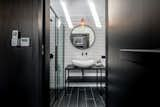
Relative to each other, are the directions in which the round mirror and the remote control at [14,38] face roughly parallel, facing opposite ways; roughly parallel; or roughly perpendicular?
roughly parallel

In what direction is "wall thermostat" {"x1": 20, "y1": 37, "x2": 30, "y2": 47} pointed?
toward the camera

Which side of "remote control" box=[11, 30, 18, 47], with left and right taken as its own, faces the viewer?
front

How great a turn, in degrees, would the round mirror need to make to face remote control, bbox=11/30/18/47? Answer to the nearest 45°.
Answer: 0° — it already faces it

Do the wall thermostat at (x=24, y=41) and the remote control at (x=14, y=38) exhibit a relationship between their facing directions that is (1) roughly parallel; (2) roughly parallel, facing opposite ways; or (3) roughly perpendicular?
roughly parallel

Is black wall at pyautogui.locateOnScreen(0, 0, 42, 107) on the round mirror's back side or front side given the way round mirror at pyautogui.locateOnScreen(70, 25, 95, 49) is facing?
on the front side

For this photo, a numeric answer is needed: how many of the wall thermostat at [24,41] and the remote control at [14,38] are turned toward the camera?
2
